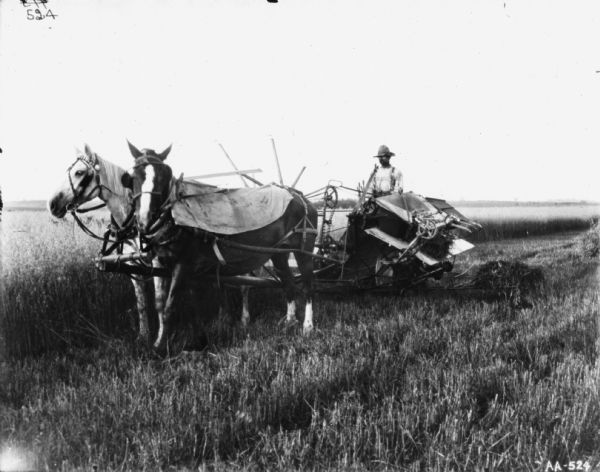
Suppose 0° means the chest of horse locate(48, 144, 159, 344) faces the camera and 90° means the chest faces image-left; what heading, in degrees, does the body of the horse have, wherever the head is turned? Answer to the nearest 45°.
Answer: approximately 90°

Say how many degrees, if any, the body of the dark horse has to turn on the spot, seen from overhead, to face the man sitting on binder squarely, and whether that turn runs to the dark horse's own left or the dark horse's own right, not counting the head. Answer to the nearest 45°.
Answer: approximately 180°

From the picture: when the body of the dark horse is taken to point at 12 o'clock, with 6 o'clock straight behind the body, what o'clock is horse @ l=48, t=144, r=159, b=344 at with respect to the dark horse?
The horse is roughly at 2 o'clock from the dark horse.

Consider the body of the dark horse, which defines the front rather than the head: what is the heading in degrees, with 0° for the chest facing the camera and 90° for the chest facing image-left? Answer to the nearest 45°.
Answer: approximately 45°

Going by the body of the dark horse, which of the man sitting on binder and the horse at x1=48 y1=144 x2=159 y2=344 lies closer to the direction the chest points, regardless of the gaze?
the horse
